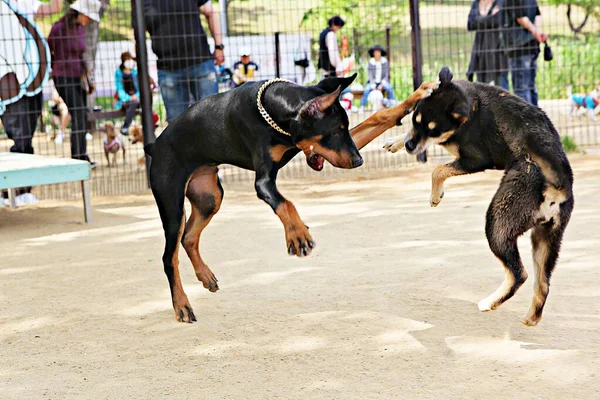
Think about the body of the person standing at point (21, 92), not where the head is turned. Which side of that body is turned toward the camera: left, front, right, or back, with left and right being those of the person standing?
right

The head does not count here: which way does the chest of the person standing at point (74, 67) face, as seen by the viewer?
to the viewer's right

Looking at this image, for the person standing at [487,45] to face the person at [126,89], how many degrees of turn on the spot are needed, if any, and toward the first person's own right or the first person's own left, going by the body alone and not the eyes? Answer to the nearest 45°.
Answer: approximately 90° to the first person's own right

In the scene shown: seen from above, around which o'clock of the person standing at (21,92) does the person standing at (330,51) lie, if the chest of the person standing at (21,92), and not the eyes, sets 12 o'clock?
the person standing at (330,51) is roughly at 11 o'clock from the person standing at (21,92).

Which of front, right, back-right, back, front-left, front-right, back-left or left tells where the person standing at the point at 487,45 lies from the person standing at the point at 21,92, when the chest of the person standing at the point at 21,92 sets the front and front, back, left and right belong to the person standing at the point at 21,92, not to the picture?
front

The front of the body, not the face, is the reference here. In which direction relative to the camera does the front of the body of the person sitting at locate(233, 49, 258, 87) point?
toward the camera

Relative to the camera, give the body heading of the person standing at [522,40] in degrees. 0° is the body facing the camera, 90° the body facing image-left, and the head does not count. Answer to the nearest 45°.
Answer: approximately 315°

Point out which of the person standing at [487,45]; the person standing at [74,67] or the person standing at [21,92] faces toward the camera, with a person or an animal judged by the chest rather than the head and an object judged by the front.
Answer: the person standing at [487,45]

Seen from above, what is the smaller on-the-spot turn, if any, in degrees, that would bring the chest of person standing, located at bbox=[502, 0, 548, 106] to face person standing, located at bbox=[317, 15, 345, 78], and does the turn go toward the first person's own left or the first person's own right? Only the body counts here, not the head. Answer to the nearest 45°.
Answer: approximately 180°

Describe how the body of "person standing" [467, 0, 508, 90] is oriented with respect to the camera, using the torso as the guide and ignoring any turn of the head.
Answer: toward the camera

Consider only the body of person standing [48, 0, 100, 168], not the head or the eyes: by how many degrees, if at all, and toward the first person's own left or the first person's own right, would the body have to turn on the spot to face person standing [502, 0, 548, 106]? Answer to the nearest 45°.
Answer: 0° — they already face them
